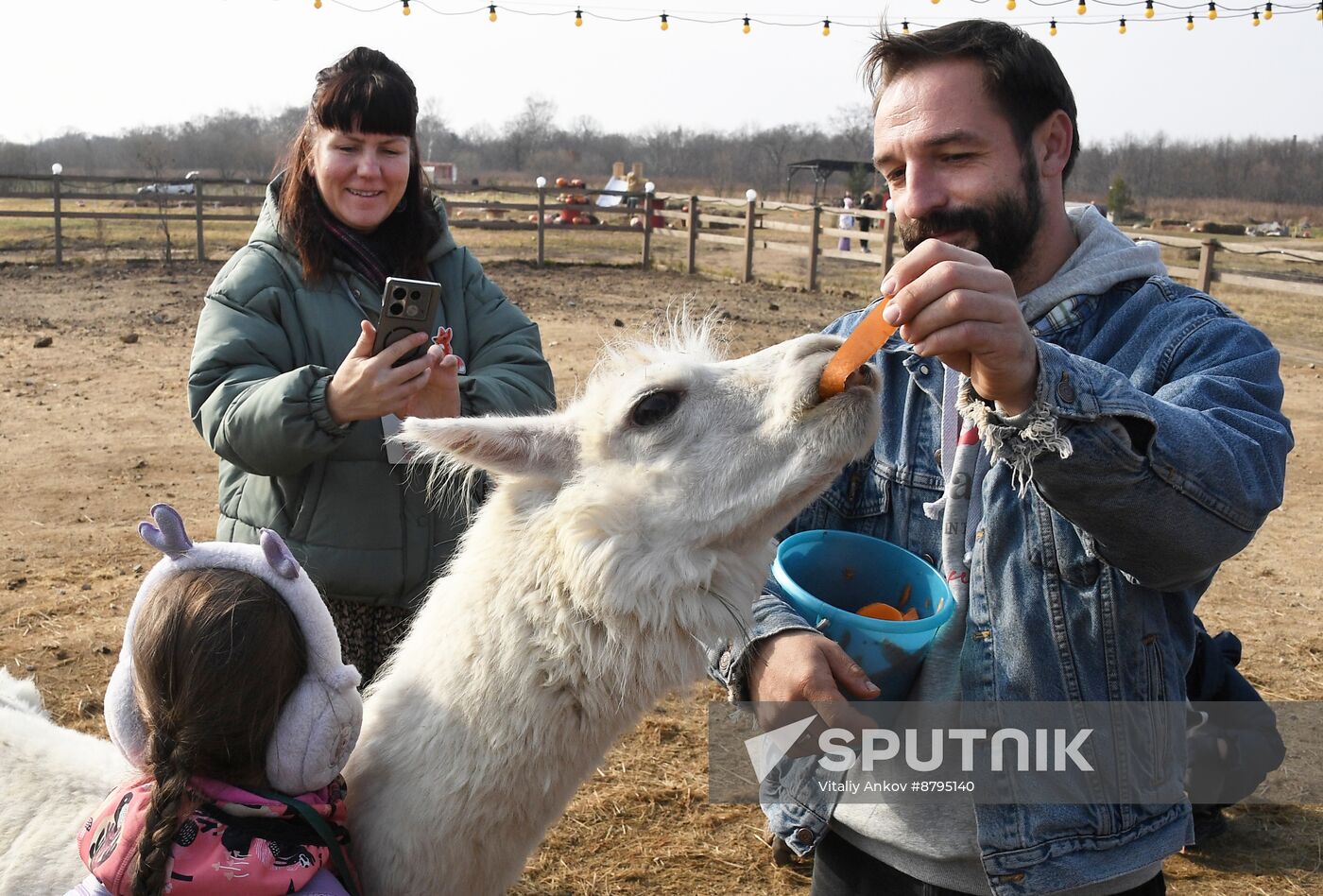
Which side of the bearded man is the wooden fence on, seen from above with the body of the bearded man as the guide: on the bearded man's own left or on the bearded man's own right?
on the bearded man's own right

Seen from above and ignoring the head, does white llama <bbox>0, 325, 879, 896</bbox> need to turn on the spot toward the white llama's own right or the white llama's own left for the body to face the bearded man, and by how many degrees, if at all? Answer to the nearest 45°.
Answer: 0° — it already faces them

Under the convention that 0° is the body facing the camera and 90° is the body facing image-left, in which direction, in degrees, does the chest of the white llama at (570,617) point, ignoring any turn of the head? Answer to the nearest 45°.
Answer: approximately 270°

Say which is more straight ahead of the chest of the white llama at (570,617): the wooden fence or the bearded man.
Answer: the bearded man

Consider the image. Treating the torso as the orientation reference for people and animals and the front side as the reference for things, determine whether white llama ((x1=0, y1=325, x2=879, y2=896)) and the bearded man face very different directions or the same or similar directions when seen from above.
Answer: very different directions

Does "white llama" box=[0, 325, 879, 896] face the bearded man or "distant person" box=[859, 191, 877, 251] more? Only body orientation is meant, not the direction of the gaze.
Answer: the bearded man

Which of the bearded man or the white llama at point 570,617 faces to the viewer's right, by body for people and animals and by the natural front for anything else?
the white llama

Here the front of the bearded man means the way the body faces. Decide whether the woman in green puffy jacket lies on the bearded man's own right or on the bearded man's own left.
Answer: on the bearded man's own right

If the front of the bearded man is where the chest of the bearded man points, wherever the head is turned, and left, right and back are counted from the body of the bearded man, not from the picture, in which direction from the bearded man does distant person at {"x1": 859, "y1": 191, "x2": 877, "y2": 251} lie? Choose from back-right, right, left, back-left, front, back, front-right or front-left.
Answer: back-right

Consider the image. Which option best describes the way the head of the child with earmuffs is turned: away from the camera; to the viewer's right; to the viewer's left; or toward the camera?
away from the camera

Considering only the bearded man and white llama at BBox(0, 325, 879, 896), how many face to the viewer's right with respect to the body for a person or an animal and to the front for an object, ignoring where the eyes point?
1

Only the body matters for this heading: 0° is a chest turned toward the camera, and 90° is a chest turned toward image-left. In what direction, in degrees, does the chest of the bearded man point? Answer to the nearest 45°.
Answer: approximately 45°
